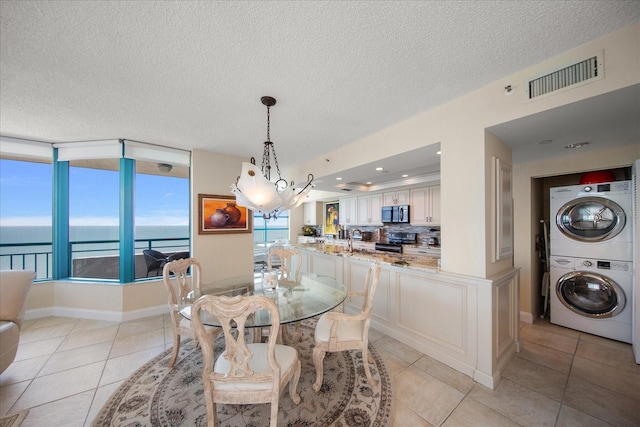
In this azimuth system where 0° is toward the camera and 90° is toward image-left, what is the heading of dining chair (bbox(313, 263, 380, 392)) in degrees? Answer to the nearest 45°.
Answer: approximately 90°

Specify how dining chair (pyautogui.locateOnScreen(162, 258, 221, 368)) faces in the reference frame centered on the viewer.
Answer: facing away from the viewer and to the right of the viewer

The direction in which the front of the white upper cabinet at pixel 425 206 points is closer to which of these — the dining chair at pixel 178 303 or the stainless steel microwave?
the dining chair

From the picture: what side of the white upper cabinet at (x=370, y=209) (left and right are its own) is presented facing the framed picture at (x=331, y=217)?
right
